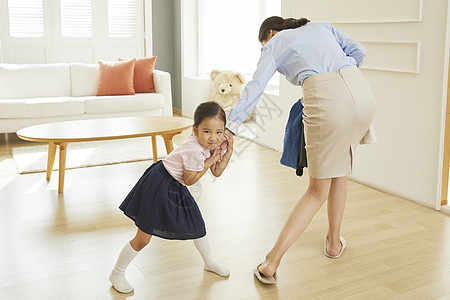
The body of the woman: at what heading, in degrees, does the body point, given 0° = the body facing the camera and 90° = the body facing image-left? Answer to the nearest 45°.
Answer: approximately 135°

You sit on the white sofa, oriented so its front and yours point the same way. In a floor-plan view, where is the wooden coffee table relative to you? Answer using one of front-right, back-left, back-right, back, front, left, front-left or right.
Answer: front

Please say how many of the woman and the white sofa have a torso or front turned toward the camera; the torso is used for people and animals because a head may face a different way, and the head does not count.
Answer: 1

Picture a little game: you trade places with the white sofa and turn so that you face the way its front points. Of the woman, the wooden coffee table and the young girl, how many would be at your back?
0

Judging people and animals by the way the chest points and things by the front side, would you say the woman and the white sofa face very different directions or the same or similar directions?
very different directions

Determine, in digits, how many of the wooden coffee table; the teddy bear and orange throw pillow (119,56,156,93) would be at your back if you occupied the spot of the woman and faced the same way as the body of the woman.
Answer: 0

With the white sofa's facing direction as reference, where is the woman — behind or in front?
in front

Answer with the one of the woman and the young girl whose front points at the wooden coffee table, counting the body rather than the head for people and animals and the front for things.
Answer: the woman

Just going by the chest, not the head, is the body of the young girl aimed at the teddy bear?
no

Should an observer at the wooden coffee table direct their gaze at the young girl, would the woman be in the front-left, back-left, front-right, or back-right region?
front-left

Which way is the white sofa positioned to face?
toward the camera

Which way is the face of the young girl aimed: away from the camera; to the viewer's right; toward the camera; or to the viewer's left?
toward the camera

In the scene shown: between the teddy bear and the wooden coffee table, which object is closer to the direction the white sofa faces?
the wooden coffee table

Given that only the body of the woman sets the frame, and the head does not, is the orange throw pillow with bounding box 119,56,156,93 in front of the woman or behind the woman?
in front

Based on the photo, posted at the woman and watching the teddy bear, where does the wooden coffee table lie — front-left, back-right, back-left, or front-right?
front-left
